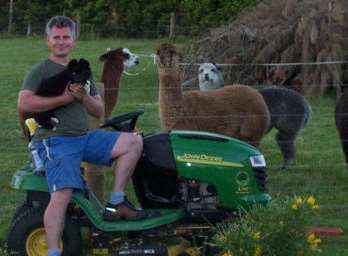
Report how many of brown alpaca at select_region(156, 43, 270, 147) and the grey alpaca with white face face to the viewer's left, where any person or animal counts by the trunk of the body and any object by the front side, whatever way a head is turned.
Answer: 2

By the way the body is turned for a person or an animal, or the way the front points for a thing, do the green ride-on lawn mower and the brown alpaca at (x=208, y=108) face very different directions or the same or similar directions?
very different directions

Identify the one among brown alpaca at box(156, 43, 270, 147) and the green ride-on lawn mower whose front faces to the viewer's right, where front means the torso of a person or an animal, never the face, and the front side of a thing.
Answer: the green ride-on lawn mower

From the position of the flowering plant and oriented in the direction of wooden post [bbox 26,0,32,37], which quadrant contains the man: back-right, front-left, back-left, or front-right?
front-left

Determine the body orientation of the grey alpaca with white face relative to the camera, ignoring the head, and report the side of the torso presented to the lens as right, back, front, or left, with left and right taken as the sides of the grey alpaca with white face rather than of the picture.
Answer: left

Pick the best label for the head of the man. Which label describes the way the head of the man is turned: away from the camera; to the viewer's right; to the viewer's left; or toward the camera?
toward the camera

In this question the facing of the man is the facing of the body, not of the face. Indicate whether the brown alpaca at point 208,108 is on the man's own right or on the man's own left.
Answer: on the man's own left

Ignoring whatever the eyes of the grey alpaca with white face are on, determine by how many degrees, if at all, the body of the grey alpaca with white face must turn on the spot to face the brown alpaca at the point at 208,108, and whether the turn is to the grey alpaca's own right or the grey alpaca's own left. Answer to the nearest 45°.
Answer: approximately 45° to the grey alpaca's own left

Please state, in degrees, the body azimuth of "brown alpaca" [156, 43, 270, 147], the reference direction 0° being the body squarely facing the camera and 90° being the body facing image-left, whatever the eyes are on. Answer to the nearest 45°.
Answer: approximately 90°

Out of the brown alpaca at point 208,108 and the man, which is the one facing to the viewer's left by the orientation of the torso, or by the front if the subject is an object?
the brown alpaca

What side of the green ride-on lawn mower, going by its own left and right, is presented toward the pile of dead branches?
left
